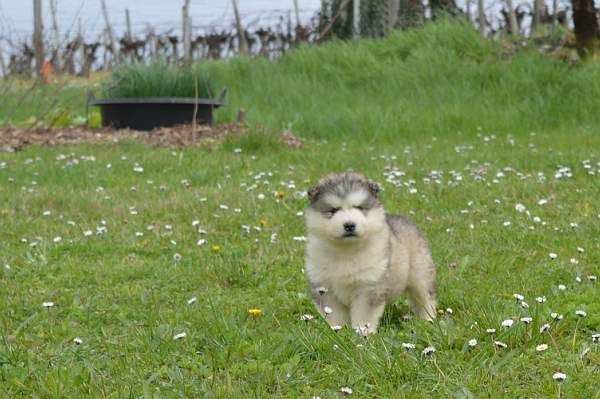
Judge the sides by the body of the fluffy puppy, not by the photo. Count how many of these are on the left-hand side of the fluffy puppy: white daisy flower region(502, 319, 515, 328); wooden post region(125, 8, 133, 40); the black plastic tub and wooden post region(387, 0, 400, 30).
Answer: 1

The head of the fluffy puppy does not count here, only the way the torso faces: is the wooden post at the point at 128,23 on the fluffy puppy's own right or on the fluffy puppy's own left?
on the fluffy puppy's own right

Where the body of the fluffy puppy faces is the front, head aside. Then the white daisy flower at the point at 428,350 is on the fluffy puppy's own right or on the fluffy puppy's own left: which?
on the fluffy puppy's own left

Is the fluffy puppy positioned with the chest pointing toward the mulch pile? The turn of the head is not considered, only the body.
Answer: no

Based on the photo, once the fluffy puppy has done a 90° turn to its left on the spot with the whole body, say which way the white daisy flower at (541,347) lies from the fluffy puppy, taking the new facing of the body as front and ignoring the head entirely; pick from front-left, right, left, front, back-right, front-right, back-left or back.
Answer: front

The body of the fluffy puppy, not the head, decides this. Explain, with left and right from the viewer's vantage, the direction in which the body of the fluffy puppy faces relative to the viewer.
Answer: facing the viewer and to the left of the viewer

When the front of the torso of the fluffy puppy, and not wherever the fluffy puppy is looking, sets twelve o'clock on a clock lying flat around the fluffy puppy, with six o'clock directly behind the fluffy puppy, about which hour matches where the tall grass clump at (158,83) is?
The tall grass clump is roughly at 4 o'clock from the fluffy puppy.

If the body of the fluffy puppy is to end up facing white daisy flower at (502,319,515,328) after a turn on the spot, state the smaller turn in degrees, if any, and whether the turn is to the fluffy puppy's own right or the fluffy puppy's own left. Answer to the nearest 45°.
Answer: approximately 90° to the fluffy puppy's own left

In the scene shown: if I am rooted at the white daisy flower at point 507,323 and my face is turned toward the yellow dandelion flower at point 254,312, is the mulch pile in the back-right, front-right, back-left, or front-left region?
front-right

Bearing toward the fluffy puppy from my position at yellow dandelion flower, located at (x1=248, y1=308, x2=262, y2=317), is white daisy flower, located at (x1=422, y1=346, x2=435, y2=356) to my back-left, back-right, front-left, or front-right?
front-right

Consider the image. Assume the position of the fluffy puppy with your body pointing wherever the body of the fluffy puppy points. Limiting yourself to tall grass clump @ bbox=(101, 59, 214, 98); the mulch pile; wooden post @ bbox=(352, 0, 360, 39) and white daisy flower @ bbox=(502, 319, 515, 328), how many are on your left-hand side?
1

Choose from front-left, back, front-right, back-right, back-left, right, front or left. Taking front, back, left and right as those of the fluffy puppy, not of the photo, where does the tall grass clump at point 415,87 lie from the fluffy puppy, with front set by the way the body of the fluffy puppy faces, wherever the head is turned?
back-right

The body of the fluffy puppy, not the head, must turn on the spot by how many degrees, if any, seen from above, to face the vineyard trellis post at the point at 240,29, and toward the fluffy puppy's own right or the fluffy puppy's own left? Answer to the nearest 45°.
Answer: approximately 135° to the fluffy puppy's own right

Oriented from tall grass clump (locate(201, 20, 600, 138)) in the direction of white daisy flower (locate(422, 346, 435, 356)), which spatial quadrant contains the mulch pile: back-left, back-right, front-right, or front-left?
front-right

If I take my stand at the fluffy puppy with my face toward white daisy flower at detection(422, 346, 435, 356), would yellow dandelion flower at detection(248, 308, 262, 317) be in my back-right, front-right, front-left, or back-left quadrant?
back-right

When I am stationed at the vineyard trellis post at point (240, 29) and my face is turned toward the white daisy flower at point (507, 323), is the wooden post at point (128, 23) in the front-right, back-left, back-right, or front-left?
back-right

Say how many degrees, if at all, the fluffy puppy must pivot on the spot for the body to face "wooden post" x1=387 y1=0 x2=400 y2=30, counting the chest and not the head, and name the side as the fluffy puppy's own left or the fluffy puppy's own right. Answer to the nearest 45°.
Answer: approximately 135° to the fluffy puppy's own right

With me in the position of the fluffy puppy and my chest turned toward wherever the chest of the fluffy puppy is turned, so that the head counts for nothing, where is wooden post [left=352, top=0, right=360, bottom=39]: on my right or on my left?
on my right
